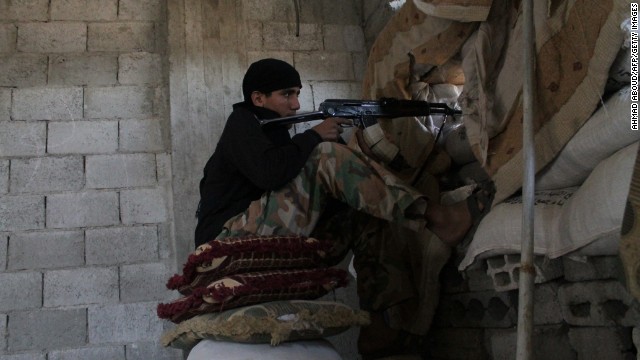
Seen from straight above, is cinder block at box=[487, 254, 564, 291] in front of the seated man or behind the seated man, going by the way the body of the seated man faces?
in front

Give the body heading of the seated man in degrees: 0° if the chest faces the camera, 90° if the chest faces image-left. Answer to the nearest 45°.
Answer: approximately 270°

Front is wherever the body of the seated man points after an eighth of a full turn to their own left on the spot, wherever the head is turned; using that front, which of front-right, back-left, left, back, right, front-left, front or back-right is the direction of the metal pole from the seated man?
right

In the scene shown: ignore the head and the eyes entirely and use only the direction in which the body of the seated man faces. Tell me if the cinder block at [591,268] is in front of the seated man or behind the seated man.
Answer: in front

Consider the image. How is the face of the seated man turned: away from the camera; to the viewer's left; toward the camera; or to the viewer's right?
to the viewer's right

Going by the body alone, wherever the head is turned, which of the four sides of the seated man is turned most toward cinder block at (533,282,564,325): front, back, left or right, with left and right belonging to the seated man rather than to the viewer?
front

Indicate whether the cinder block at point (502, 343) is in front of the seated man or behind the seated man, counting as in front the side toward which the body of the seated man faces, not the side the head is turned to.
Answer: in front

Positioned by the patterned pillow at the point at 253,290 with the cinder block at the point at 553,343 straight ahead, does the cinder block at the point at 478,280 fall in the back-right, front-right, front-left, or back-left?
front-left
